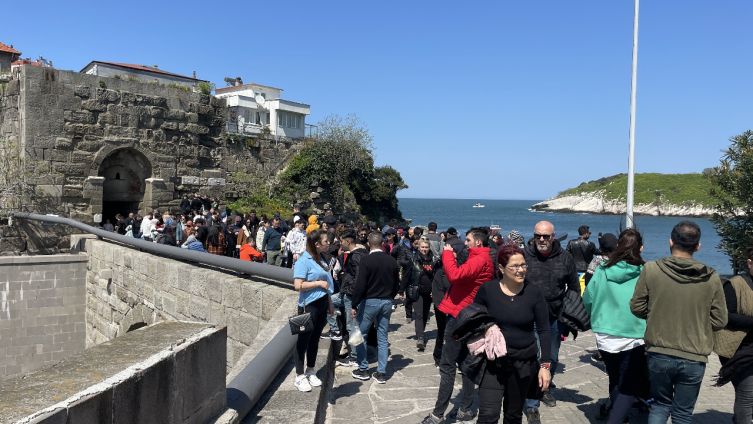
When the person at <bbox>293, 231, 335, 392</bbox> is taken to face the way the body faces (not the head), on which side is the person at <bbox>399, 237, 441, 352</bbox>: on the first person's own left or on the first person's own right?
on the first person's own left

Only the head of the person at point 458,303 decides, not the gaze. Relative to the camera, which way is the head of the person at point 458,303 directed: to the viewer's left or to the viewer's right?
to the viewer's left

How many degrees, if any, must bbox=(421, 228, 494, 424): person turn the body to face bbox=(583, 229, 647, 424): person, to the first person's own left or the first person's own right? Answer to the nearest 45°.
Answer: approximately 135° to the first person's own left

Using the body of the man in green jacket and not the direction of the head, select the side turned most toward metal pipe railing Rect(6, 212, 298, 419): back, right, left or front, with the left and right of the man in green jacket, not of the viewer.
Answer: left

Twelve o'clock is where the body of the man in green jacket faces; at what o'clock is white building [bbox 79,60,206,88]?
The white building is roughly at 10 o'clock from the man in green jacket.

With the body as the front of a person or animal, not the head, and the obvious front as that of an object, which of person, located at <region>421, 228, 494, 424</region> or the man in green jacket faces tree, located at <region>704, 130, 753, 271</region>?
the man in green jacket

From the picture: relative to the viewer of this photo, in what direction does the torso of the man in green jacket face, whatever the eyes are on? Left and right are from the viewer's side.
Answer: facing away from the viewer

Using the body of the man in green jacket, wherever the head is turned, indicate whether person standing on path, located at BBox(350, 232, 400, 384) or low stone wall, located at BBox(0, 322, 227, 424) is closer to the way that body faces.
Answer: the person standing on path
